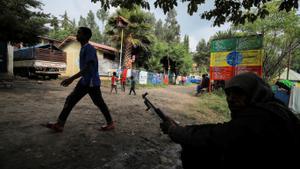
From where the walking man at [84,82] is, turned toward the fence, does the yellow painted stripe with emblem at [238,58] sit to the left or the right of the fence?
right

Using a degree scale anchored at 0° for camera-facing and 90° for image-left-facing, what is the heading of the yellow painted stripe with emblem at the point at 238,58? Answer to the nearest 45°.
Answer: approximately 0°

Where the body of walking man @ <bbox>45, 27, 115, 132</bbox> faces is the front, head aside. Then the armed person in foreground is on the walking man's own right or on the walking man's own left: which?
on the walking man's own left

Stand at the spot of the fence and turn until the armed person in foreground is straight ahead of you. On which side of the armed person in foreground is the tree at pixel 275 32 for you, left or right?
left

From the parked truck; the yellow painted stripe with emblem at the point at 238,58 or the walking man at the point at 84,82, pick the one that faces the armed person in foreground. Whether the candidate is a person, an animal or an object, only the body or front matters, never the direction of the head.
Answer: the yellow painted stripe with emblem

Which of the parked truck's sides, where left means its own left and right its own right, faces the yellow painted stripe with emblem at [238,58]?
back

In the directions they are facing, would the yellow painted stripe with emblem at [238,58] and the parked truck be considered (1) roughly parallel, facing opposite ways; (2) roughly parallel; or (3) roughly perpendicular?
roughly perpendicular

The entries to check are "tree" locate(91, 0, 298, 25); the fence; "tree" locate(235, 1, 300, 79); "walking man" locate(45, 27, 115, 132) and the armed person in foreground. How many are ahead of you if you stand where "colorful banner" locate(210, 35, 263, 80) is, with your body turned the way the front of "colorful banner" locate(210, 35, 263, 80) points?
3

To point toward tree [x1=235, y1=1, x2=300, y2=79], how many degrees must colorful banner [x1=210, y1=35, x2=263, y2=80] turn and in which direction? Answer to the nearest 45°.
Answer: approximately 135° to its left

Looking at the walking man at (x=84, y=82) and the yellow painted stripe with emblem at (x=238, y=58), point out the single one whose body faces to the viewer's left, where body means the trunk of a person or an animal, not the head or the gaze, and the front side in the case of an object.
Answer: the walking man

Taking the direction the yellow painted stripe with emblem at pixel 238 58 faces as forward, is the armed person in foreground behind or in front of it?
in front

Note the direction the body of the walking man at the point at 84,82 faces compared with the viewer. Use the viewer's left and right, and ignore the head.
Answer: facing to the left of the viewer
